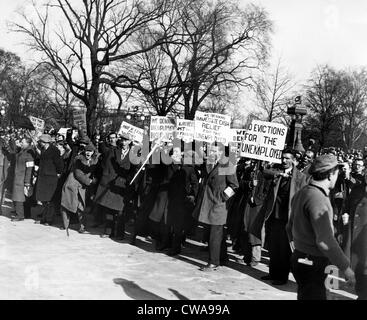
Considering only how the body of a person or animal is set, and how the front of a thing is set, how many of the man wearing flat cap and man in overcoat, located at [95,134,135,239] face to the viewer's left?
0

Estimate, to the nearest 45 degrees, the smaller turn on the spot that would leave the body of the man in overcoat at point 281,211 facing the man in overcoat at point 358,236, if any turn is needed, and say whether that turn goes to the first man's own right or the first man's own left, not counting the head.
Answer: approximately 90° to the first man's own left

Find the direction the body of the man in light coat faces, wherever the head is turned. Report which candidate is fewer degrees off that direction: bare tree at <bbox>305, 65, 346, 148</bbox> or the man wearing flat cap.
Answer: the man wearing flat cap

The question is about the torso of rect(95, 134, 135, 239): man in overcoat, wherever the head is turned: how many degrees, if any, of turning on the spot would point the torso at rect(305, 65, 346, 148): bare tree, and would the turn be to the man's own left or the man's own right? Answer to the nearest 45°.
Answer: approximately 90° to the man's own left

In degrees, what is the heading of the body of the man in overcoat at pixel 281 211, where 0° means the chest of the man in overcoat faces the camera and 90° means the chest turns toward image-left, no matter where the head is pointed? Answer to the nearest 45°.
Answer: approximately 45°

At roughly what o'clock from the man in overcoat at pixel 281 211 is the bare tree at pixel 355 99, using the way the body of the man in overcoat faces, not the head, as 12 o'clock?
The bare tree is roughly at 5 o'clock from the man in overcoat.
